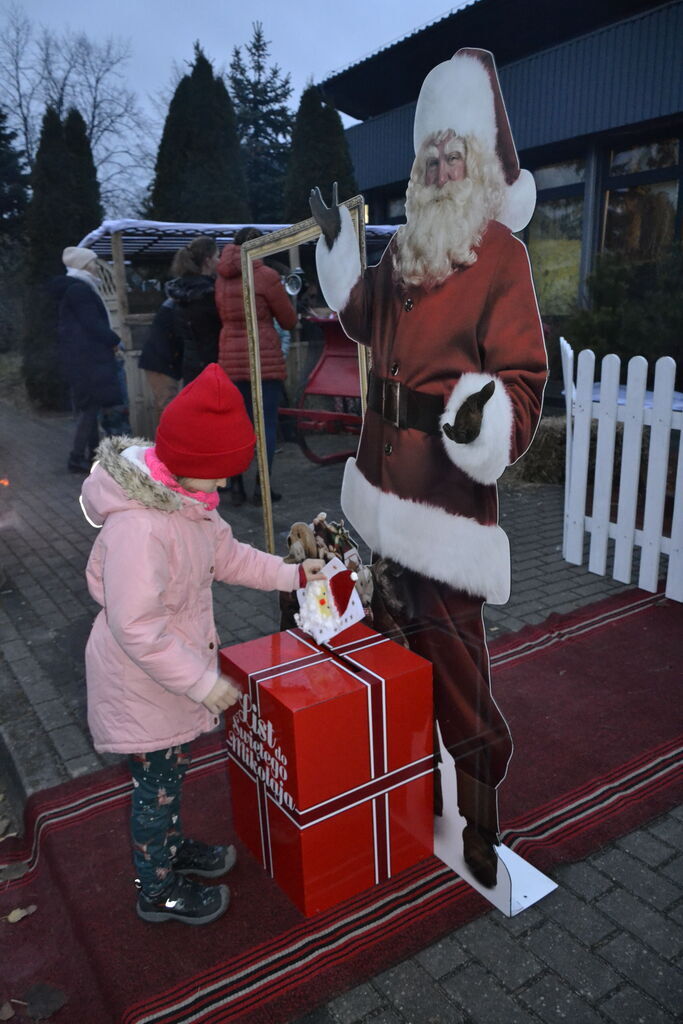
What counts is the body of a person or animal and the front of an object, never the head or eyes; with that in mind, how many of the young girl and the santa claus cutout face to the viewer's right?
1

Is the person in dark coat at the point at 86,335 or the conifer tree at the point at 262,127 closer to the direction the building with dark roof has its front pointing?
the person in dark coat

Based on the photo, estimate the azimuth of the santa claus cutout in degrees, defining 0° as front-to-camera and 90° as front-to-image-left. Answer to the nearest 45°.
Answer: approximately 45°

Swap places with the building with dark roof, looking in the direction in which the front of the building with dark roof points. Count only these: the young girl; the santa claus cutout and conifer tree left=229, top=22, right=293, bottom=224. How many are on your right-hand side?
1

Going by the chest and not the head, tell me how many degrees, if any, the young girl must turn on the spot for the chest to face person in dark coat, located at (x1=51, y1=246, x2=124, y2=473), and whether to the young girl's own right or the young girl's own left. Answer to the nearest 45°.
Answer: approximately 90° to the young girl's own left

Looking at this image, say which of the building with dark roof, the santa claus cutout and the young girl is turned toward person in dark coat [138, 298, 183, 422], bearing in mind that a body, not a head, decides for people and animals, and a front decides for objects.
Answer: the building with dark roof

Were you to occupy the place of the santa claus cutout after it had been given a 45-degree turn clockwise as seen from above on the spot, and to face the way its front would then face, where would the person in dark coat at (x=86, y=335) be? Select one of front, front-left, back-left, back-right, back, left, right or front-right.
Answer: front-right

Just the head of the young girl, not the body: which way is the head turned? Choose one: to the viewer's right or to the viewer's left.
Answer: to the viewer's right

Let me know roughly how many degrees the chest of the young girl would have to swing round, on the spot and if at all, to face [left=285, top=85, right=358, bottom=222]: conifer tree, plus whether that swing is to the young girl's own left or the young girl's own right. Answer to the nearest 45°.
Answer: approximately 90° to the young girl's own left

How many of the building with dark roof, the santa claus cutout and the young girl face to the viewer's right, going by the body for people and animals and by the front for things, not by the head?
1

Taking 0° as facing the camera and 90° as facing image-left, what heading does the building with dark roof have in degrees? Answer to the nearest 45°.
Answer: approximately 45°

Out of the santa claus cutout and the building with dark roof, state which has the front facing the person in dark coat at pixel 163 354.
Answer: the building with dark roof

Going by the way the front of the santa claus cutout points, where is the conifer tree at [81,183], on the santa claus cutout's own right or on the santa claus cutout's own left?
on the santa claus cutout's own right

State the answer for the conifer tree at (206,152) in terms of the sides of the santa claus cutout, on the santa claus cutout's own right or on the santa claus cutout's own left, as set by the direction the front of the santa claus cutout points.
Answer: on the santa claus cutout's own right

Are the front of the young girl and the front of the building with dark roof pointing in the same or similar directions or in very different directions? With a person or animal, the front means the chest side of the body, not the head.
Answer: very different directions

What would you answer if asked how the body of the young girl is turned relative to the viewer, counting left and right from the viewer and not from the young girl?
facing to the right of the viewer

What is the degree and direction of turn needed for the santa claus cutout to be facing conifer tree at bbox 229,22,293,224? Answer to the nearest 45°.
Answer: approximately 135° to its right
